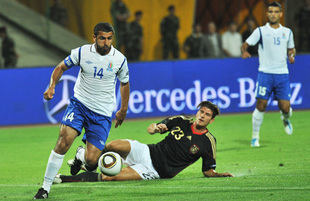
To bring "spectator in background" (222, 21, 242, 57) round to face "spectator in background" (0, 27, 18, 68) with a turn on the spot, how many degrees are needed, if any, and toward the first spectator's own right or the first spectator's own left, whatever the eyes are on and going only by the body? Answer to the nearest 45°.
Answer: approximately 90° to the first spectator's own right

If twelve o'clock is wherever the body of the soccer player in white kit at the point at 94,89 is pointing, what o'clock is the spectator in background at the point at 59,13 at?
The spectator in background is roughly at 6 o'clock from the soccer player in white kit.

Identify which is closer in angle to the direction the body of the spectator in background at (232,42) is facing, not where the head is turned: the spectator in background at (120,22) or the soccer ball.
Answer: the soccer ball

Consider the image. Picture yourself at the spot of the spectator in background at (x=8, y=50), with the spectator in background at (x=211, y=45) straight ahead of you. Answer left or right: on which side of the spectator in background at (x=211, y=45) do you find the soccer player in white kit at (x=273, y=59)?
right

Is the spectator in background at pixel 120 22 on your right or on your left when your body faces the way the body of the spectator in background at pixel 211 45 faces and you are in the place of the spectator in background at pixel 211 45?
on your right

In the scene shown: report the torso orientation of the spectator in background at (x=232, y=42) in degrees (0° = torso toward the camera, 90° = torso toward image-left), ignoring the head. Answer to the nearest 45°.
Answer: approximately 0°

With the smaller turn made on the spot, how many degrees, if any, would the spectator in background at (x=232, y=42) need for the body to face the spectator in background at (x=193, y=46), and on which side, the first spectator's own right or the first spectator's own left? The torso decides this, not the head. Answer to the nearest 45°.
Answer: approximately 90° to the first spectator's own right
